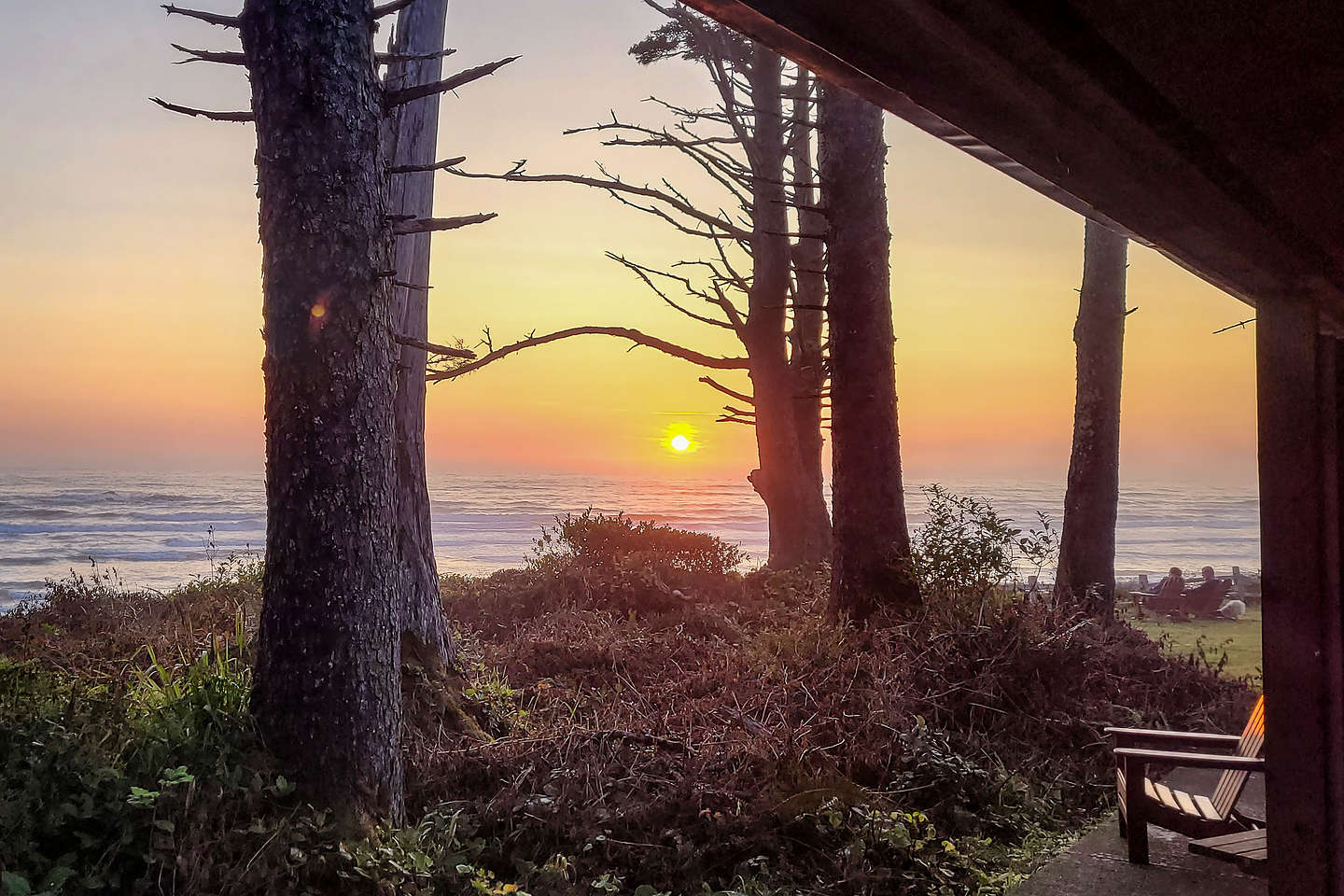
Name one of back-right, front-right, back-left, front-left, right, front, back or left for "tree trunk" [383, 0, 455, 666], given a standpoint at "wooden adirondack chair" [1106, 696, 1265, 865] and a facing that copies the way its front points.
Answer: front

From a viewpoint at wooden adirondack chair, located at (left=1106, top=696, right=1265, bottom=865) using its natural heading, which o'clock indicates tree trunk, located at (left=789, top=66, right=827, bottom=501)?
The tree trunk is roughly at 2 o'clock from the wooden adirondack chair.

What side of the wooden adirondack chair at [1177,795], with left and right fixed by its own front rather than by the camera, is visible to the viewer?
left

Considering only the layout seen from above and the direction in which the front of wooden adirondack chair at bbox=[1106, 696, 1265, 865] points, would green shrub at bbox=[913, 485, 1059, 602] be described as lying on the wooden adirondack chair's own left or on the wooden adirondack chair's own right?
on the wooden adirondack chair's own right

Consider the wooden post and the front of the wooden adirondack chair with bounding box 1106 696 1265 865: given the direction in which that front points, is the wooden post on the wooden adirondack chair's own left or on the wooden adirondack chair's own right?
on the wooden adirondack chair's own left

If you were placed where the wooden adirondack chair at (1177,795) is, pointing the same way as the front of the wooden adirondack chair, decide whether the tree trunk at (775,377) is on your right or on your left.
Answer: on your right

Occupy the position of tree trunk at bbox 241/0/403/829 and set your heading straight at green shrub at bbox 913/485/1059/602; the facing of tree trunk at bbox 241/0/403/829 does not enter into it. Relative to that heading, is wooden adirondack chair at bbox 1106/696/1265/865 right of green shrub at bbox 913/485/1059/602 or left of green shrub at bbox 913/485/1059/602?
right

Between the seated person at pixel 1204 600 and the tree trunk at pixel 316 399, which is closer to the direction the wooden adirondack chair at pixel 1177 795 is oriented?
the tree trunk

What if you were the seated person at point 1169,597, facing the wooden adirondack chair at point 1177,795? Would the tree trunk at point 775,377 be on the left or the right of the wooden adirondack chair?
right

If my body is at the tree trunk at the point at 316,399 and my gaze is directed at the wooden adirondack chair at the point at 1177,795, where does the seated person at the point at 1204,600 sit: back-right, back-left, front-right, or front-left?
front-left

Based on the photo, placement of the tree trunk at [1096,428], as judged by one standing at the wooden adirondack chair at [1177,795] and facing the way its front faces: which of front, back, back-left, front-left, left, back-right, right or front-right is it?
right

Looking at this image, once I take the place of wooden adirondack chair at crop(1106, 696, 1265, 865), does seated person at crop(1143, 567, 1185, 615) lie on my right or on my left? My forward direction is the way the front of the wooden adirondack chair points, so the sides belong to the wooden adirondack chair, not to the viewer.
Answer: on my right

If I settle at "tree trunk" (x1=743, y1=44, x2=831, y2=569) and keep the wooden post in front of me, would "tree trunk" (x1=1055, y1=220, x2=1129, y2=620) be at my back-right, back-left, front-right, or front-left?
front-left
